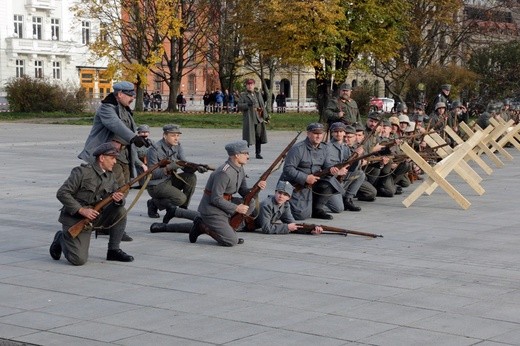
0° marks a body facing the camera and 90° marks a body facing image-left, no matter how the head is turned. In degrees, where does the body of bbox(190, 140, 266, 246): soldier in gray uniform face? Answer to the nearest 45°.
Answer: approximately 270°

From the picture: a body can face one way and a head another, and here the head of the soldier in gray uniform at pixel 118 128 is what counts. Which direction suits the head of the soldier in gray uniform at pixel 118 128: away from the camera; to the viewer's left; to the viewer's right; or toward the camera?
to the viewer's right

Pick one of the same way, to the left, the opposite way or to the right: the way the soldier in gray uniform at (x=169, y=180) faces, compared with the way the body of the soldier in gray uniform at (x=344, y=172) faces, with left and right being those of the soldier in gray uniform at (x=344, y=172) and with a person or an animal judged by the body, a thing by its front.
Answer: the same way

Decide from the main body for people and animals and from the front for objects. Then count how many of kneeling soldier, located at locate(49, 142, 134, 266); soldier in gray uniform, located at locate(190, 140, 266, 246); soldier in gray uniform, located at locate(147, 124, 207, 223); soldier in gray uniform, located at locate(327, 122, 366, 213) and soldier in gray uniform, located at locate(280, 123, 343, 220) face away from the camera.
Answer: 0

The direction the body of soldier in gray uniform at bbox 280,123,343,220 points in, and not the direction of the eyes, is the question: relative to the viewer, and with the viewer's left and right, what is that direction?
facing the viewer and to the right of the viewer

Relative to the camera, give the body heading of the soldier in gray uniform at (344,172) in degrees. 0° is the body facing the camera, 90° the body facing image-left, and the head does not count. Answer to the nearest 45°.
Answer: approximately 315°

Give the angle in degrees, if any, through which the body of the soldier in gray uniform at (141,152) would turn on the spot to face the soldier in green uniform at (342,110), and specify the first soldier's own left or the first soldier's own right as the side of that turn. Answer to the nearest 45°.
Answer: approximately 90° to the first soldier's own left

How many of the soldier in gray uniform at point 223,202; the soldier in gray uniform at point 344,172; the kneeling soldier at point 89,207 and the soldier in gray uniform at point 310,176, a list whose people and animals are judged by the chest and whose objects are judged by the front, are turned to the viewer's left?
0

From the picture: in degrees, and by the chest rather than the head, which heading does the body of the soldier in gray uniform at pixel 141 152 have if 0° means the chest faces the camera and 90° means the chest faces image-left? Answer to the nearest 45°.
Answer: approximately 315°

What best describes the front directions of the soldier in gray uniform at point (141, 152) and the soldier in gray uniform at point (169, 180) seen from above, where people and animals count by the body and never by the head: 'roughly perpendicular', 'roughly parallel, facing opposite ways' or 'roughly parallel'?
roughly parallel

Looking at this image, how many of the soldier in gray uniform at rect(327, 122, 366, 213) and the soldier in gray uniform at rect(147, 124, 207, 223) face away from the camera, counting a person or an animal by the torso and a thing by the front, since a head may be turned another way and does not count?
0

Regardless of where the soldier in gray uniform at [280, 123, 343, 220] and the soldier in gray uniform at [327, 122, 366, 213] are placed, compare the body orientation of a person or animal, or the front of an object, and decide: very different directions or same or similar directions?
same or similar directions

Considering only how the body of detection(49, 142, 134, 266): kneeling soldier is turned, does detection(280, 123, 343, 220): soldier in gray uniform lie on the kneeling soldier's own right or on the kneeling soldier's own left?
on the kneeling soldier's own left

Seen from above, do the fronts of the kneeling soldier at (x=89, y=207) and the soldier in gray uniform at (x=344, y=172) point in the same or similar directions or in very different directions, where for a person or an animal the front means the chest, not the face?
same or similar directions
